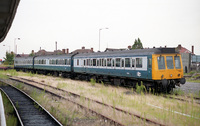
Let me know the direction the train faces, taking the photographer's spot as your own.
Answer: facing the viewer and to the right of the viewer

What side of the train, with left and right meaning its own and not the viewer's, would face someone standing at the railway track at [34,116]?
right
